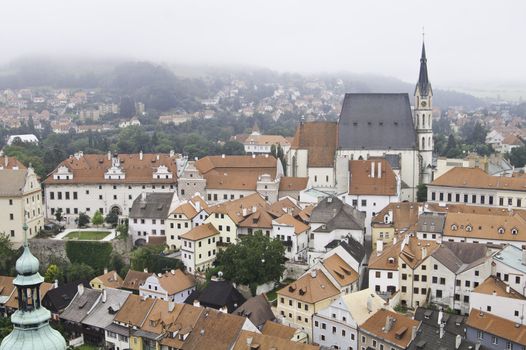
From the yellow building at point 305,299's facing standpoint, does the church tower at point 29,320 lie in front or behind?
in front

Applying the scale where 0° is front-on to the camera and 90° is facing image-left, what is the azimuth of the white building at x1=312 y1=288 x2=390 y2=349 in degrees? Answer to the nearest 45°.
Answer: approximately 45°

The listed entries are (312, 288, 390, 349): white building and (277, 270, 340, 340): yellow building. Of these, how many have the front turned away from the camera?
0

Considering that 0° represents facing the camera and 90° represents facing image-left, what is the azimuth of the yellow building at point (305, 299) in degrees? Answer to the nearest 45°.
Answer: approximately 45°

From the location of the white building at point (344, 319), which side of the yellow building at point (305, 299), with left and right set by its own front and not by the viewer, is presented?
left
